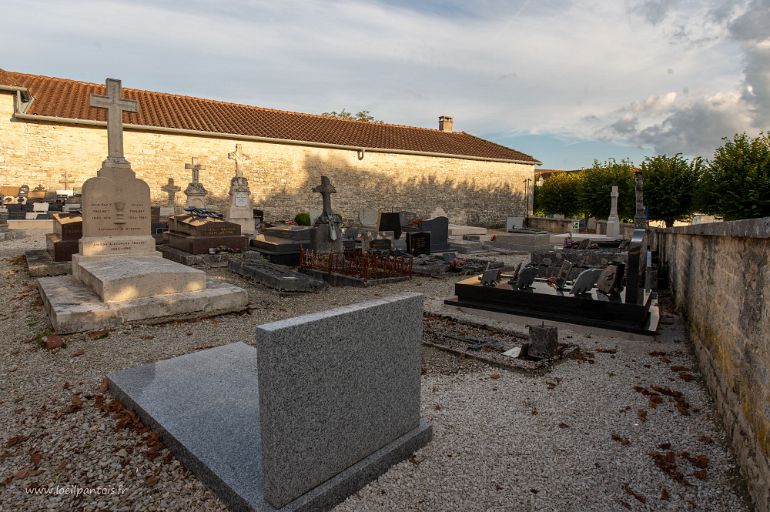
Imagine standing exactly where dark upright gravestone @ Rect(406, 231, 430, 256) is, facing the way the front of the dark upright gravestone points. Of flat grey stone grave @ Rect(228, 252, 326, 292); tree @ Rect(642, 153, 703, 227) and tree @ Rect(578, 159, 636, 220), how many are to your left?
2

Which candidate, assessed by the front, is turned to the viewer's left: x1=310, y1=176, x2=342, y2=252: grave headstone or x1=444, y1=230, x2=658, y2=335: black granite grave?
the black granite grave

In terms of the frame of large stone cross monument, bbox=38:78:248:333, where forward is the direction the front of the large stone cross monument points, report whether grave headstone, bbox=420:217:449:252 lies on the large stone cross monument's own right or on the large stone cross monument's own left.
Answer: on the large stone cross monument's own left

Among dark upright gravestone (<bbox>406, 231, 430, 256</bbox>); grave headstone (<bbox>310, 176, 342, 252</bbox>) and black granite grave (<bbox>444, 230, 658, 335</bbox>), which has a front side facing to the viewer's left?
the black granite grave

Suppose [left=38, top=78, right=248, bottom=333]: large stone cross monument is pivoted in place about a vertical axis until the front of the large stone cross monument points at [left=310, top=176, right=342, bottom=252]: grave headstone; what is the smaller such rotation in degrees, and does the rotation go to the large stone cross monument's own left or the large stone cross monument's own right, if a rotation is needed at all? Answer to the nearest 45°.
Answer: approximately 90° to the large stone cross monument's own left

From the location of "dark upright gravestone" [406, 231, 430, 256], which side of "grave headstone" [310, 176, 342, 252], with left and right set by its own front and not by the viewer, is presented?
left

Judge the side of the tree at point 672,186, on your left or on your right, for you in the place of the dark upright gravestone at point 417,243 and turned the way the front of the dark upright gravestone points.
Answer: on your left

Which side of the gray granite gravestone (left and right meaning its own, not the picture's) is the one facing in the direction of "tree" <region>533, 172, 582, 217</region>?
right

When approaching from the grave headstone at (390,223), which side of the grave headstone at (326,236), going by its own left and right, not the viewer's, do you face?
left

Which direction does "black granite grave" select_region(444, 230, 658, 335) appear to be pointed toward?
to the viewer's left
